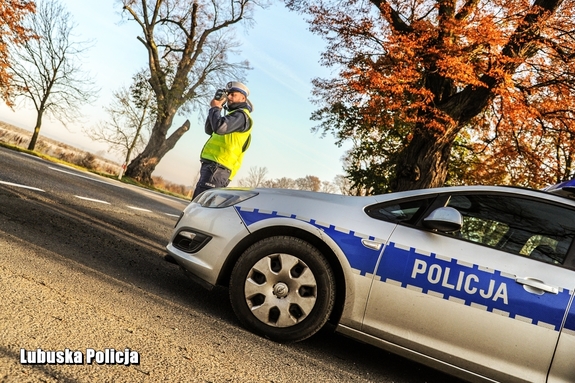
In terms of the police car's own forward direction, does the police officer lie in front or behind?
in front

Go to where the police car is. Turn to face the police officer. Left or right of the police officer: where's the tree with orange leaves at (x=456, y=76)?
right

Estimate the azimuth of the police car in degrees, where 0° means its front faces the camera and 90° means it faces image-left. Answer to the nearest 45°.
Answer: approximately 90°

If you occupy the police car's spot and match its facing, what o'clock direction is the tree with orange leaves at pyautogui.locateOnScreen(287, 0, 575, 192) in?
The tree with orange leaves is roughly at 3 o'clock from the police car.

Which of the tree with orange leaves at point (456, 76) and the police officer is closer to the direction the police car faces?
the police officer
